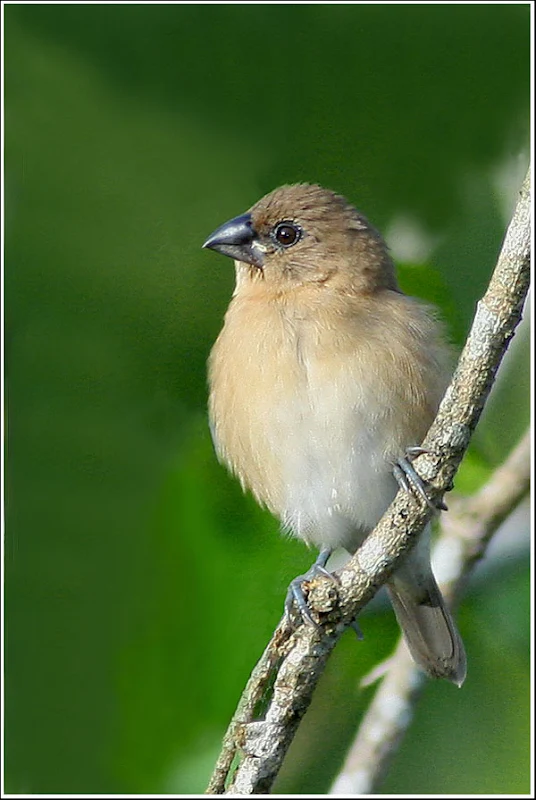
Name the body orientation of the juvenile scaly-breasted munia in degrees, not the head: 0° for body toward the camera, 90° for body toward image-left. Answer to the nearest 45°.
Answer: approximately 45°
